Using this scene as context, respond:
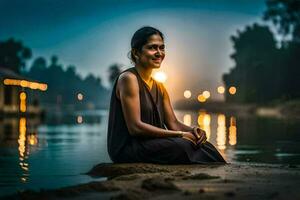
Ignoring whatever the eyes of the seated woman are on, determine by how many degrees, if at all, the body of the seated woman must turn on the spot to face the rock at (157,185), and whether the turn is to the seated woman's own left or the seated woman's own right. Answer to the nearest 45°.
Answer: approximately 45° to the seated woman's own right

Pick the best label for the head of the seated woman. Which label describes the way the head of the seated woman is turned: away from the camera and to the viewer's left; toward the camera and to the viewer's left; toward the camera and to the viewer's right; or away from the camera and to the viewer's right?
toward the camera and to the viewer's right

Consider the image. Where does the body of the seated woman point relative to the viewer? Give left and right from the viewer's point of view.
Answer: facing the viewer and to the right of the viewer
